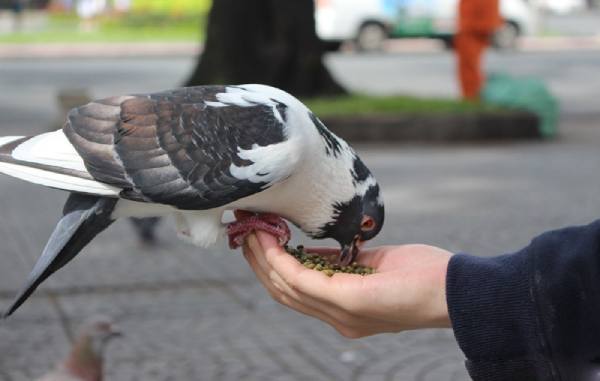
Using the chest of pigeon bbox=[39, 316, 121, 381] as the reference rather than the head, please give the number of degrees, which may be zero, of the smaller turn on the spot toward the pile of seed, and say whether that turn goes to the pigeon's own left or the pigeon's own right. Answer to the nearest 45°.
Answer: approximately 45° to the pigeon's own right

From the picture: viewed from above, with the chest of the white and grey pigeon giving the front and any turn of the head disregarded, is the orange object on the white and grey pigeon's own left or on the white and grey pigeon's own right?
on the white and grey pigeon's own left

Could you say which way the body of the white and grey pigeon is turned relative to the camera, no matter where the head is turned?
to the viewer's right

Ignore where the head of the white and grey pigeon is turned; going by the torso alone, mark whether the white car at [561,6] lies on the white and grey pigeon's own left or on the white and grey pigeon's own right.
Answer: on the white and grey pigeon's own left

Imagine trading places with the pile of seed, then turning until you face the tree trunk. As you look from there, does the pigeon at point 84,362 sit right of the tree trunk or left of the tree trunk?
left

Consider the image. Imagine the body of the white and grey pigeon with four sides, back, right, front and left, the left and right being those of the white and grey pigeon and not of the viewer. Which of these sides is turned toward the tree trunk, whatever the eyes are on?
left

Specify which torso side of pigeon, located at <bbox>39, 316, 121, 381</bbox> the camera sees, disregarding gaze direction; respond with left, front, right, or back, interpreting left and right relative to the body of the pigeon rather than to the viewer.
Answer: right

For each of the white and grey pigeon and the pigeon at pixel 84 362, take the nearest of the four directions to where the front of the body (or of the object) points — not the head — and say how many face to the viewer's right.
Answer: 2
